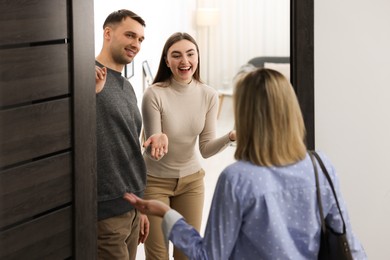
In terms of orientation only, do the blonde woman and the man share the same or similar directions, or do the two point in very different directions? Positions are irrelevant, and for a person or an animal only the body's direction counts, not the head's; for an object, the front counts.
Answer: very different directions

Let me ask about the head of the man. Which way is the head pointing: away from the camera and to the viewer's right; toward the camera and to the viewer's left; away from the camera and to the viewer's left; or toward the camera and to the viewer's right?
toward the camera and to the viewer's right

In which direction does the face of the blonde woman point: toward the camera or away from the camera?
away from the camera

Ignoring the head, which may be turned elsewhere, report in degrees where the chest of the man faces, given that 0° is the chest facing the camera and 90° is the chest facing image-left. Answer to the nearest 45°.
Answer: approximately 315°

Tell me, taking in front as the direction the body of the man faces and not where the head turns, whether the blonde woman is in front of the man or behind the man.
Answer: in front

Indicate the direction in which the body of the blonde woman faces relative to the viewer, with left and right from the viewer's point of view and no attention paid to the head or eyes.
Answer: facing away from the viewer and to the left of the viewer

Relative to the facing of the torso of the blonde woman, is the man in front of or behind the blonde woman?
in front
